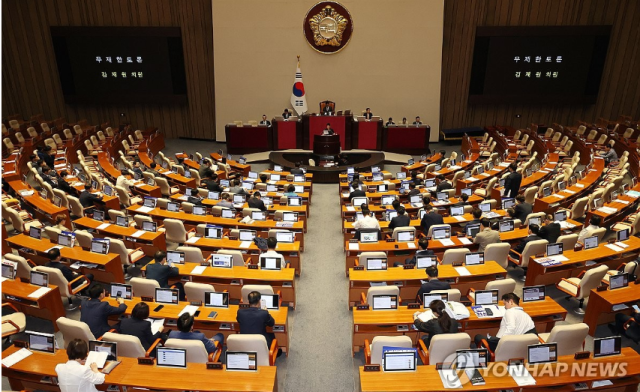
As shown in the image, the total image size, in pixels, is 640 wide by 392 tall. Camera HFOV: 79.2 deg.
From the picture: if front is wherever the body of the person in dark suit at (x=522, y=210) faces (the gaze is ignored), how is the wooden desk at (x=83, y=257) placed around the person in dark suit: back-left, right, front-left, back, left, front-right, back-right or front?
left

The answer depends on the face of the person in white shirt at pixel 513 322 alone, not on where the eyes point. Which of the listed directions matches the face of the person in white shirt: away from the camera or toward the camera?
away from the camera

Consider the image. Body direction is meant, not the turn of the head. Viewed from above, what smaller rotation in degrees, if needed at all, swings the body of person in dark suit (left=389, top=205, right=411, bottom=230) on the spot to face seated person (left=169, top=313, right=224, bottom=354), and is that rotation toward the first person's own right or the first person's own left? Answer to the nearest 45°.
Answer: approximately 135° to the first person's own left

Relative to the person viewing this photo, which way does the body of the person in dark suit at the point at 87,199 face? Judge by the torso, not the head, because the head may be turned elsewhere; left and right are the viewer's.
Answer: facing away from the viewer and to the right of the viewer

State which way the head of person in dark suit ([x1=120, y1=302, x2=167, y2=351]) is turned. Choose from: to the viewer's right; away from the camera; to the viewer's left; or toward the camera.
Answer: away from the camera

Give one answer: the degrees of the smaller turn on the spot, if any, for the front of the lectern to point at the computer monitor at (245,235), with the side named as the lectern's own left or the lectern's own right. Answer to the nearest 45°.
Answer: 0° — it already faces it
